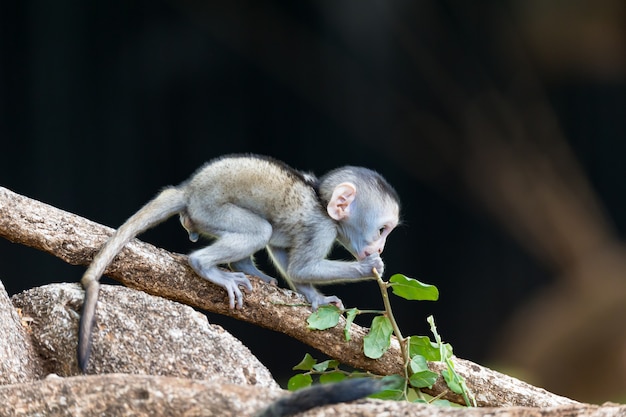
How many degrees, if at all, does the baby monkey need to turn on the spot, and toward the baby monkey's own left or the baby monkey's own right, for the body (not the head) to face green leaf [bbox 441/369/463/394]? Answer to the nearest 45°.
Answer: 0° — it already faces it

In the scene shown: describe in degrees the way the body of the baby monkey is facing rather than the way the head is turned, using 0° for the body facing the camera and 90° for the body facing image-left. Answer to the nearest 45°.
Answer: approximately 270°
